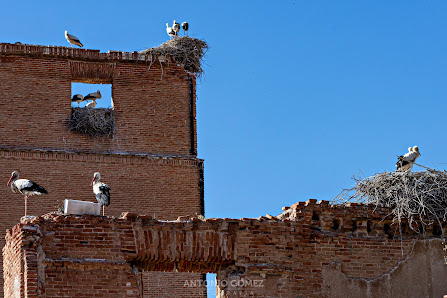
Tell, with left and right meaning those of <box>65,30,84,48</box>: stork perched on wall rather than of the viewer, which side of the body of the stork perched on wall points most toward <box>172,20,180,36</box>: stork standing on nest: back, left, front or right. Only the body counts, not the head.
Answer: back

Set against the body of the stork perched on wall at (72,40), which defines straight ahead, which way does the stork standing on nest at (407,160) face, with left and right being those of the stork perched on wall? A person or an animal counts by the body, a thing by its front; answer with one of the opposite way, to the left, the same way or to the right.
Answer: the opposite way

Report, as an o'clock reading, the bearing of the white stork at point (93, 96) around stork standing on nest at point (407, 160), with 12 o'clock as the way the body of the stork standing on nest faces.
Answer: The white stork is roughly at 7 o'clock from the stork standing on nest.

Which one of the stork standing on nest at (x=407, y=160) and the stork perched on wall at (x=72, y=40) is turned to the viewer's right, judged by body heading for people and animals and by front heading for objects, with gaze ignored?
the stork standing on nest

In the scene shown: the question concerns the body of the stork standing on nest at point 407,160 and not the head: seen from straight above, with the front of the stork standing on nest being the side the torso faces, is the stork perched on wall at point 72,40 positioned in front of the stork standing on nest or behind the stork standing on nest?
behind

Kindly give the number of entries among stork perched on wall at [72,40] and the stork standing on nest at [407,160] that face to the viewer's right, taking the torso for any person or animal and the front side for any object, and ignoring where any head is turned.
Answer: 1

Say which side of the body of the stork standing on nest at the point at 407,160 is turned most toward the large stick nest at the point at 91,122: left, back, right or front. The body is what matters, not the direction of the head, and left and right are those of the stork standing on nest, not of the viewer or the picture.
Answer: back

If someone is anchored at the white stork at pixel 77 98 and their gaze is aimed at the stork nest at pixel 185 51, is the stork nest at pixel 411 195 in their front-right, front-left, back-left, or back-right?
front-right

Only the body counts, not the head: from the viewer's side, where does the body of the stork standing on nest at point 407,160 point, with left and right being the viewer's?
facing to the right of the viewer

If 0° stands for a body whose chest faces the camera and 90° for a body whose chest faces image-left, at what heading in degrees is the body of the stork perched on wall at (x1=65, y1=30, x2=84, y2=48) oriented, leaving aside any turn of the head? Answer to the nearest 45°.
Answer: approximately 90°
